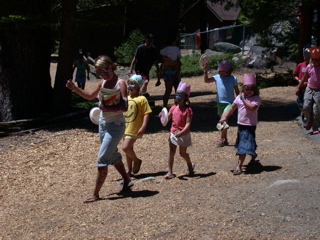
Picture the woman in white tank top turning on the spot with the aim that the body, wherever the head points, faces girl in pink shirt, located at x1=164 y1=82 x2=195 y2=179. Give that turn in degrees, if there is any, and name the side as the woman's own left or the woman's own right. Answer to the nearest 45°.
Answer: approximately 180°

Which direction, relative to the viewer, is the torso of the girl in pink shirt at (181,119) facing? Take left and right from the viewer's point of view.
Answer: facing the viewer and to the left of the viewer

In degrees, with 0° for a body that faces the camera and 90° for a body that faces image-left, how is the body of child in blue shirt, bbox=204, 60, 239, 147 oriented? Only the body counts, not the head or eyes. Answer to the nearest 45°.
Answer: approximately 45°

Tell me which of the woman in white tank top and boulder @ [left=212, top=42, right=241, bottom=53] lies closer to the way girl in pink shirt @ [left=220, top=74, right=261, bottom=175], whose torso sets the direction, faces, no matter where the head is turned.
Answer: the woman in white tank top

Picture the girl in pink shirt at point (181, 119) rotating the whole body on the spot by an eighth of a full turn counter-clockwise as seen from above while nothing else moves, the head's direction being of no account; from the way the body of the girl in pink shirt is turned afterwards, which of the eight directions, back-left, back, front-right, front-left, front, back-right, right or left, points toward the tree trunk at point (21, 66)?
back-right

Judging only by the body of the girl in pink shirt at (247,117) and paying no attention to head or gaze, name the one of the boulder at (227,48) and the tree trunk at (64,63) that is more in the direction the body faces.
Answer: the tree trunk

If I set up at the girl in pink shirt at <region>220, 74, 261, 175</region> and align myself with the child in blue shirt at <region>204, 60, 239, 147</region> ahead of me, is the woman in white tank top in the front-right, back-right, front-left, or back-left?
back-left

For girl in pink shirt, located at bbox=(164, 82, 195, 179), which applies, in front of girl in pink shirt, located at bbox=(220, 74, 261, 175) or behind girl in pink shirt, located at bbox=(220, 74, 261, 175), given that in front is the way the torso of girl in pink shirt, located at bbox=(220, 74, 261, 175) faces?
in front

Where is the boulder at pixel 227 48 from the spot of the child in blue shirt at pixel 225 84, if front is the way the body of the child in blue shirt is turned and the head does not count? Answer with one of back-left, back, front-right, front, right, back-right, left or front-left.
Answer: back-right
